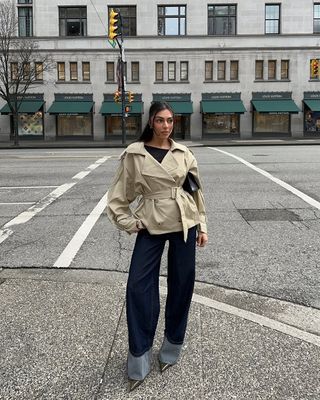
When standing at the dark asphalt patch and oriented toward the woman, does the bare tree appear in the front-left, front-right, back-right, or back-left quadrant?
back-right

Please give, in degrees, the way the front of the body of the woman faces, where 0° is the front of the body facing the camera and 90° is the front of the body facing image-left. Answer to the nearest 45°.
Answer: approximately 0°

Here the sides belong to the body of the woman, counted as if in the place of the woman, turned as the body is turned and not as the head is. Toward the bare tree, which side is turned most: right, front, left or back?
back

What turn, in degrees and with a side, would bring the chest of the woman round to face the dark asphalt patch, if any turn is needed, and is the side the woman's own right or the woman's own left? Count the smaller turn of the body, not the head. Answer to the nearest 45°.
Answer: approximately 180°
